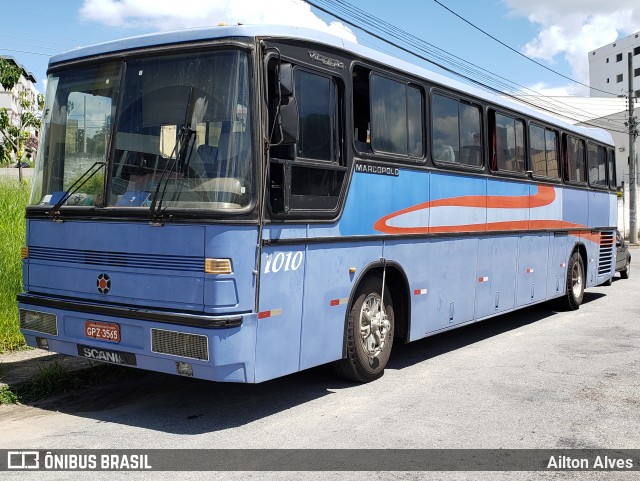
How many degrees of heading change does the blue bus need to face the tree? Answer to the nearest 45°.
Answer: approximately 90° to its right

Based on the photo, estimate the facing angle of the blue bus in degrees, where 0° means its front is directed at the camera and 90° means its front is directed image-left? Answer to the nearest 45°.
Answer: approximately 45°
